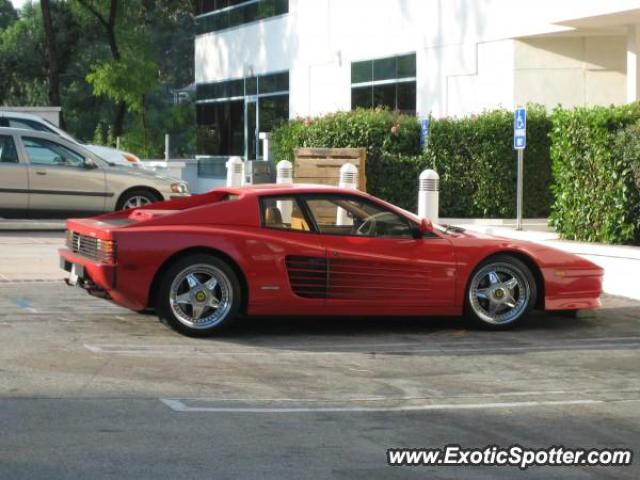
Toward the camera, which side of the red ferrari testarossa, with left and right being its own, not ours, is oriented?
right

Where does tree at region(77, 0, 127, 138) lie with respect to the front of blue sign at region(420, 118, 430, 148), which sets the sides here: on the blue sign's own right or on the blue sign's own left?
on the blue sign's own right

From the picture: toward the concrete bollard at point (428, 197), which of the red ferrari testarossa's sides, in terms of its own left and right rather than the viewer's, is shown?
left

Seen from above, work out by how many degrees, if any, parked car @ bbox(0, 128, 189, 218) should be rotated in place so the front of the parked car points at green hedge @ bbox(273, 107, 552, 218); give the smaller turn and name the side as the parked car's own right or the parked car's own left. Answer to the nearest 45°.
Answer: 0° — it already faces it

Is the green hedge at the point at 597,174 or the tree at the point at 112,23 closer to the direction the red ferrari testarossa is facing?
the green hedge

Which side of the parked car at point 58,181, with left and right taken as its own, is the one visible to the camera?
right

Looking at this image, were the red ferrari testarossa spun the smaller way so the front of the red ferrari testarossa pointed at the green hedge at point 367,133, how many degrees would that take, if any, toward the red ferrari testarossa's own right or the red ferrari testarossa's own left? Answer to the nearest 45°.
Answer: approximately 90° to the red ferrari testarossa's own left

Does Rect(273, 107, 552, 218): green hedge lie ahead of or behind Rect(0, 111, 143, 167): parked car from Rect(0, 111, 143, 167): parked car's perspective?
ahead

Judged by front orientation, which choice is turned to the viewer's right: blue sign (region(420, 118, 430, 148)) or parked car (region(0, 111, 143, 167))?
the parked car

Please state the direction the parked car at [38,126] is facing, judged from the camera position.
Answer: facing to the right of the viewer

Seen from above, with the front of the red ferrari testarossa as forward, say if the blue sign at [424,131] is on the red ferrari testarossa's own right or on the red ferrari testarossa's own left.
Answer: on the red ferrari testarossa's own left

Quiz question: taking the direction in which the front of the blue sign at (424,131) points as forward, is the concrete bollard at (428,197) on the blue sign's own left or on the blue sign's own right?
on the blue sign's own left

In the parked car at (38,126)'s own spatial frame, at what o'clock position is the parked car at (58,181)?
the parked car at (58,181) is roughly at 3 o'clock from the parked car at (38,126).

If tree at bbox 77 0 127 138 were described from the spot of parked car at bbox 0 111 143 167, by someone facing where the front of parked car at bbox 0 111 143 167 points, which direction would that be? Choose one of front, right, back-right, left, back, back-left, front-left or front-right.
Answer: left

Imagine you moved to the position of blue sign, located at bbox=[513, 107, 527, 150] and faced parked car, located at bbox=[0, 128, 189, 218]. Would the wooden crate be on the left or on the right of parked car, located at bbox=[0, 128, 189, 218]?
right
